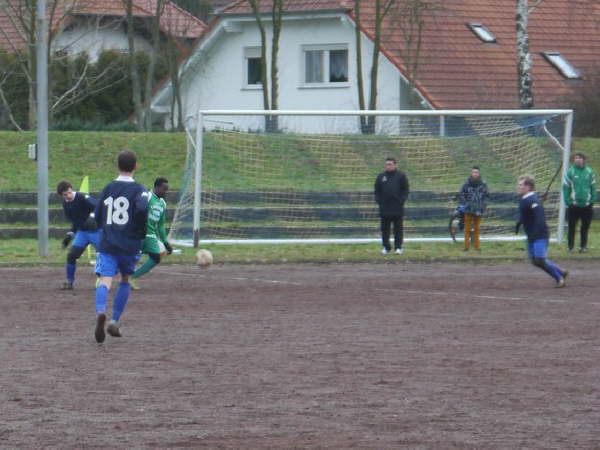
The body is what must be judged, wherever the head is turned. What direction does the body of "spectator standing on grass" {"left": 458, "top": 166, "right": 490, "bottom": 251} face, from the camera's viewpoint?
toward the camera

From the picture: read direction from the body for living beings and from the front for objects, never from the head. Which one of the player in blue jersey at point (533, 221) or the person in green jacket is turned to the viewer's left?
the player in blue jersey

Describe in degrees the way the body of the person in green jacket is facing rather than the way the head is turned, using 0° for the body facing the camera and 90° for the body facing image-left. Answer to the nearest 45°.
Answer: approximately 0°

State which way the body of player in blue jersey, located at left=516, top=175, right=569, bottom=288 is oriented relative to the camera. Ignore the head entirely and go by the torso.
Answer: to the viewer's left

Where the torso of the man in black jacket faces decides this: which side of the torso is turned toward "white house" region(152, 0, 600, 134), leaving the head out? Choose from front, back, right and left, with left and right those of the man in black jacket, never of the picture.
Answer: back

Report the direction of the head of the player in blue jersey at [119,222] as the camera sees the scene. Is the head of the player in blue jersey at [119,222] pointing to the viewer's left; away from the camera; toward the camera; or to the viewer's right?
away from the camera

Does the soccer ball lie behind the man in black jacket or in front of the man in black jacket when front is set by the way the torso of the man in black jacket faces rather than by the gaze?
in front

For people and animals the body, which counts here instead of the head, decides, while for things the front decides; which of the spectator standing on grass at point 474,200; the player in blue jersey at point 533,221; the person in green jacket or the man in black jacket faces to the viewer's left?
the player in blue jersey

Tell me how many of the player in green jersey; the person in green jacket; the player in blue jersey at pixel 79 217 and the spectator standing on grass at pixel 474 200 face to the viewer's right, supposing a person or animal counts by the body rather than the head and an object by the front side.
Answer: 1
